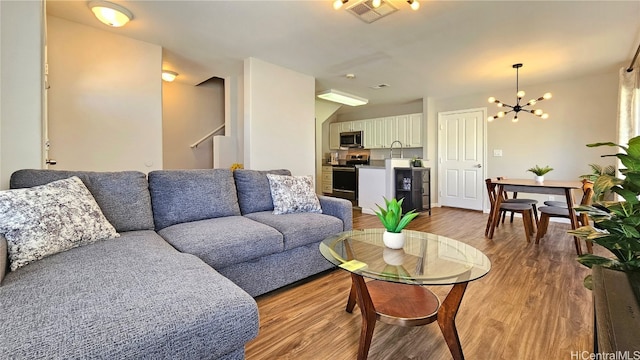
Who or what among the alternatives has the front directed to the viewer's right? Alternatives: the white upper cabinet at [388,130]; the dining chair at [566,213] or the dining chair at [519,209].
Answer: the dining chair at [519,209]

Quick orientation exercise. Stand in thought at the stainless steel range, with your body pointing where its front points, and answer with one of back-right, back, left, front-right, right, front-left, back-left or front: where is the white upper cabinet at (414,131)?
back-left

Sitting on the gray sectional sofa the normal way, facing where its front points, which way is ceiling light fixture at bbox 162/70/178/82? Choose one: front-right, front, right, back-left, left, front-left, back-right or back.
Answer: back-left

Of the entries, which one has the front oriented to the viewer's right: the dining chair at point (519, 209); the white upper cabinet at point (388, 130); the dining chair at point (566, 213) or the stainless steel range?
the dining chair at point (519, 209)

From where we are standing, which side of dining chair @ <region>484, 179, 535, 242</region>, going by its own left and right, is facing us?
right

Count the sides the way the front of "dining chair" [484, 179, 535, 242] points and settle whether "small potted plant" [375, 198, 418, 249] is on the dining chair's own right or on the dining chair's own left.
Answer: on the dining chair's own right

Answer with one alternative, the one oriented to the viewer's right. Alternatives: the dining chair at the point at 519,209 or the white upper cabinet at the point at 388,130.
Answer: the dining chair

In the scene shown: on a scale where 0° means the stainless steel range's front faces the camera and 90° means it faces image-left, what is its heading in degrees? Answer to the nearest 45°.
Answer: approximately 45°

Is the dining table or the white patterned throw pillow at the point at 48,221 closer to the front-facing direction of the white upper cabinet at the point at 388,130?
the white patterned throw pillow

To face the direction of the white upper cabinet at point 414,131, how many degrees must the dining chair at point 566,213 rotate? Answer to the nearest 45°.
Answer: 0° — it already faces it
